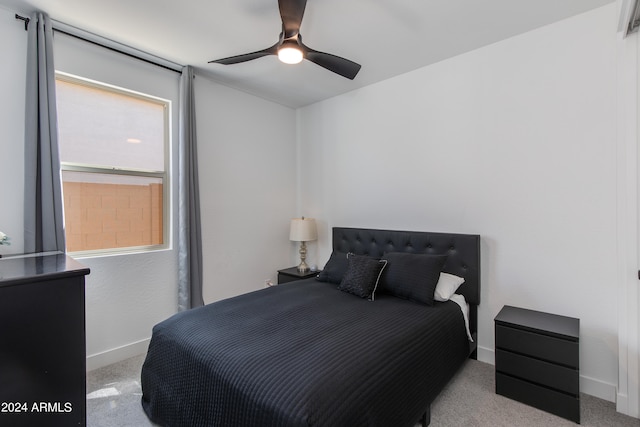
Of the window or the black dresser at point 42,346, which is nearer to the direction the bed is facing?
the black dresser

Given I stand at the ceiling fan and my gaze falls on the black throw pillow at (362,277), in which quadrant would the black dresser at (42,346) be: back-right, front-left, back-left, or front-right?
back-left

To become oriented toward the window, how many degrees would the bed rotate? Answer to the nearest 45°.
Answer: approximately 90° to its right

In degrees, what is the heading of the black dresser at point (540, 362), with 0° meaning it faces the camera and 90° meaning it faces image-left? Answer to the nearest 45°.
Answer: approximately 45°

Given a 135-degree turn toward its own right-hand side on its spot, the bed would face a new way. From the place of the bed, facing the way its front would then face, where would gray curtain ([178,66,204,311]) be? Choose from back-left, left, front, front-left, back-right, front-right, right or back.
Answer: front-left
